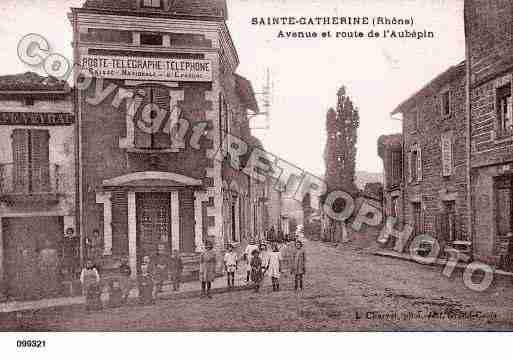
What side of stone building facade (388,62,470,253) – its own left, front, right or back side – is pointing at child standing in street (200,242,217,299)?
front

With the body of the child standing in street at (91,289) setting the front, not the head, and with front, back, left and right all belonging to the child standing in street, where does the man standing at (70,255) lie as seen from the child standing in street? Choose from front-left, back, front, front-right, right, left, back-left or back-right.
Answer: back

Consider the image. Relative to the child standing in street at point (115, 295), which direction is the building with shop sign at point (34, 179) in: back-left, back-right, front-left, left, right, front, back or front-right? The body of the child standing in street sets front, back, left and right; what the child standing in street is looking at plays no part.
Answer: back-right

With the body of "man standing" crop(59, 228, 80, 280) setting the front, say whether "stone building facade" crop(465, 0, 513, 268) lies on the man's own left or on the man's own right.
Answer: on the man's own left

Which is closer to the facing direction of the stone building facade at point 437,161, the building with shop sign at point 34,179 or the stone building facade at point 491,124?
the building with shop sign

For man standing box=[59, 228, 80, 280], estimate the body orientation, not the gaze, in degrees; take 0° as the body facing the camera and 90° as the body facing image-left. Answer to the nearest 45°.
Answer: approximately 0°

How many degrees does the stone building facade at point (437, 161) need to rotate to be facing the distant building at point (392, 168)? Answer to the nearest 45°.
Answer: approximately 135° to its right
